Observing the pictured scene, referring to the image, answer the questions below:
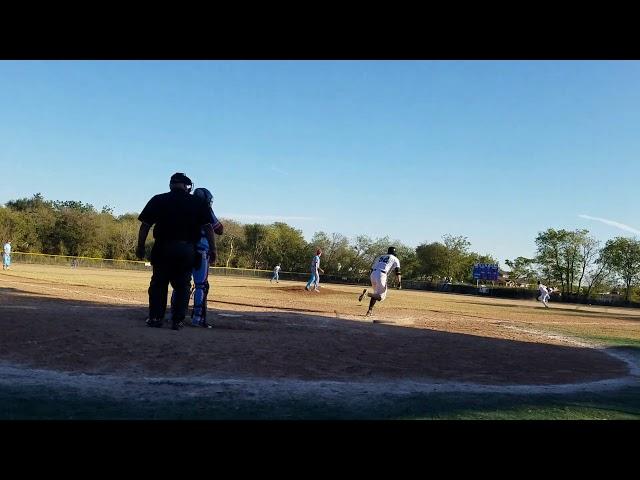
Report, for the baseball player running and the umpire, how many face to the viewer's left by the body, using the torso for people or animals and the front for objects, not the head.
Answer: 0

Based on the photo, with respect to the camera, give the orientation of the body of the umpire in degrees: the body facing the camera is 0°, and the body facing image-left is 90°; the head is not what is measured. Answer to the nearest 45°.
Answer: approximately 180°

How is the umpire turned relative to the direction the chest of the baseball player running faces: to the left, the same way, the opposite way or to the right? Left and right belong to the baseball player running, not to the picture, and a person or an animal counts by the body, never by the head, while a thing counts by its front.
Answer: the same way

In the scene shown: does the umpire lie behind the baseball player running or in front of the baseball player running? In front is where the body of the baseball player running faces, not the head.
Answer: behind

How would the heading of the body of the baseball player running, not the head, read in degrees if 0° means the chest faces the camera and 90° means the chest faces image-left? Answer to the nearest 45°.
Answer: approximately 225°

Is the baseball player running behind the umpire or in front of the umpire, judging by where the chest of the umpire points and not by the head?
in front
